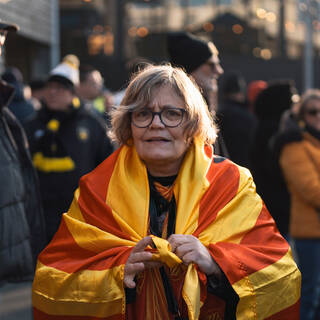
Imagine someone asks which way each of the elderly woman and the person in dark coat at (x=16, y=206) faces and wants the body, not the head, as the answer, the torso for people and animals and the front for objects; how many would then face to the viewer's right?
1

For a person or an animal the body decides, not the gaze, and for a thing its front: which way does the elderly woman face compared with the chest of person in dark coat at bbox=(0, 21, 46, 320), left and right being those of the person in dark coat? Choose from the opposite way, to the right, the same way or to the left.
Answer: to the right

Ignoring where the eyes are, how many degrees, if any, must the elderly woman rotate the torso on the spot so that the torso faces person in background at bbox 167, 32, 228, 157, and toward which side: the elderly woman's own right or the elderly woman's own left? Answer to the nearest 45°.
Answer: approximately 180°

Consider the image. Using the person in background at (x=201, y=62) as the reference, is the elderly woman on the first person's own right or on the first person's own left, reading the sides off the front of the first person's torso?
on the first person's own right

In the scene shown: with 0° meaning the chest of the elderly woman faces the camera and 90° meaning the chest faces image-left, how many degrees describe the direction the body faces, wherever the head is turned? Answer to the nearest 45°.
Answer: approximately 0°

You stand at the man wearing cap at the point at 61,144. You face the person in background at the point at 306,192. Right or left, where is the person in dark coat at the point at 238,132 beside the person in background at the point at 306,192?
left

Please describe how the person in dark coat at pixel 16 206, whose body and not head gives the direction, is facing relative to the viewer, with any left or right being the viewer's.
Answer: facing to the right of the viewer
